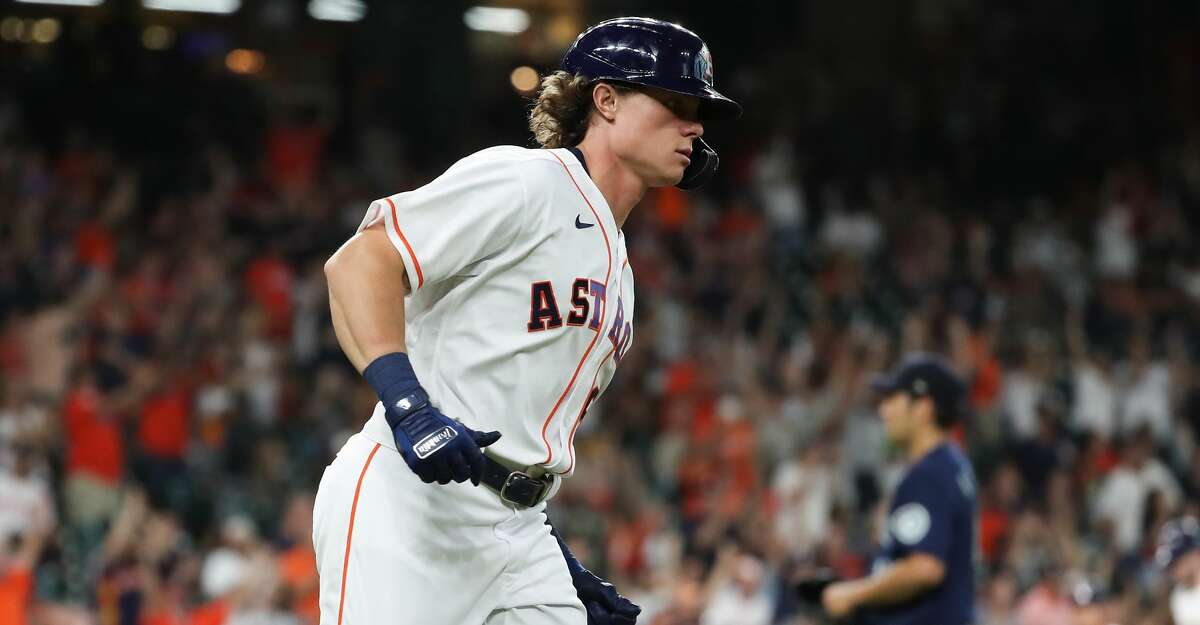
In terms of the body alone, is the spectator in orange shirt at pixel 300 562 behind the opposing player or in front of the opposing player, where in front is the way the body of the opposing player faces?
in front

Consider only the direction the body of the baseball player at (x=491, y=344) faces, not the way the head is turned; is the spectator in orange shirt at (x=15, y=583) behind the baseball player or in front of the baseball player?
behind

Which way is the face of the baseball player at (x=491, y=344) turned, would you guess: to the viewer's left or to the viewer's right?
to the viewer's right

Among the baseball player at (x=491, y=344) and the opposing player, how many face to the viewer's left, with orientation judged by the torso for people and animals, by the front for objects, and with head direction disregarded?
1

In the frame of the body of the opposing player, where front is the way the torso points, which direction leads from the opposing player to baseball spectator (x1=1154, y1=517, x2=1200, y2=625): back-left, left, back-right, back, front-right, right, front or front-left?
back-right

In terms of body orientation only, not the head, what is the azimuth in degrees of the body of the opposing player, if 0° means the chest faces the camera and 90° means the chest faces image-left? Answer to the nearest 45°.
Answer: approximately 90°

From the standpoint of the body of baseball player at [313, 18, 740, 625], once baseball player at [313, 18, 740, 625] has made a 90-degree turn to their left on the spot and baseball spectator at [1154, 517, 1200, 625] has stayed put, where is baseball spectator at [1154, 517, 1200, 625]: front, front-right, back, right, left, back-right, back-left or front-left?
front

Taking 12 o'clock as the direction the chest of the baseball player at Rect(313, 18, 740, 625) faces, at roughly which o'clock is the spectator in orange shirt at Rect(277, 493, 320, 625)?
The spectator in orange shirt is roughly at 7 o'clock from the baseball player.

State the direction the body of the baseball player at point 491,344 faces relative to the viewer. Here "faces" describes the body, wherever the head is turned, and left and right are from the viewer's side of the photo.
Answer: facing the viewer and to the right of the viewer

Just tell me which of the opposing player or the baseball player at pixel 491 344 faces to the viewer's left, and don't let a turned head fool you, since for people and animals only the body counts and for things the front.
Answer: the opposing player
